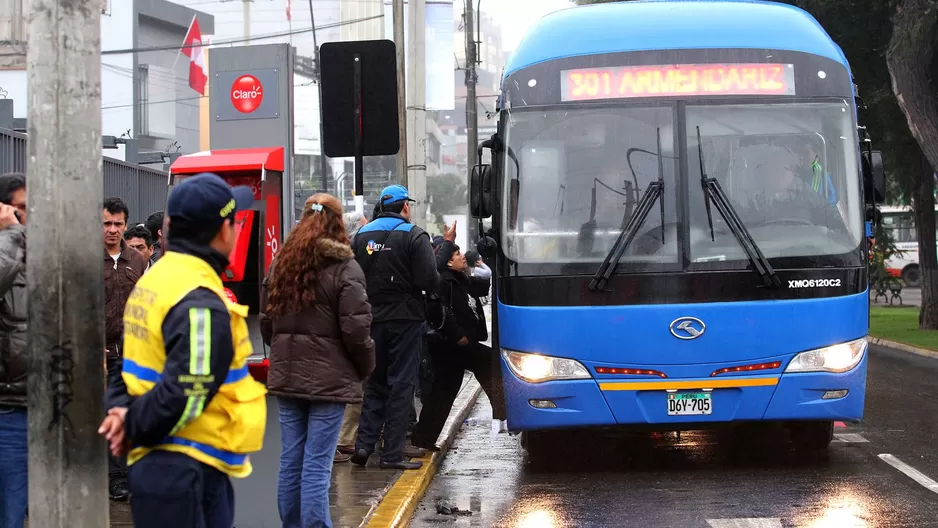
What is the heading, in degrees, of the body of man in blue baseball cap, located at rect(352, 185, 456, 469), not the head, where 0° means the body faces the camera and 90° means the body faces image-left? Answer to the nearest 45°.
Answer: approximately 225°

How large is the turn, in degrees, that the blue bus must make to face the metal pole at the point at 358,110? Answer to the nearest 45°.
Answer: approximately 90° to its right

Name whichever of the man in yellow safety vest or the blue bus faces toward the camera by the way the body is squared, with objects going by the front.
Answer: the blue bus

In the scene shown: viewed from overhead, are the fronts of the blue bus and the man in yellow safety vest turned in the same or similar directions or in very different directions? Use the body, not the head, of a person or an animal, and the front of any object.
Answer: very different directions

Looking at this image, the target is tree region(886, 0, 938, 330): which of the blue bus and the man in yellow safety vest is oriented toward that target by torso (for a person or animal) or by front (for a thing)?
the man in yellow safety vest

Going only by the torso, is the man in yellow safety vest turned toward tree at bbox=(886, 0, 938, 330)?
yes

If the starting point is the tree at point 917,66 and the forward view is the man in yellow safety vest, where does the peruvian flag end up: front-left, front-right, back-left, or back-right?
back-right

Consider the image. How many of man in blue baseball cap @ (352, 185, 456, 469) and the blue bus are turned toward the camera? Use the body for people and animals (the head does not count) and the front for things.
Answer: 1

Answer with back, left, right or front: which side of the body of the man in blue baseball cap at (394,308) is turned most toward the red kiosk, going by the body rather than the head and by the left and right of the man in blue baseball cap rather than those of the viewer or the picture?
left

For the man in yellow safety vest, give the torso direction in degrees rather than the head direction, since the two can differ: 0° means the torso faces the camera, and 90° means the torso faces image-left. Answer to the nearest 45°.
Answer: approximately 225°

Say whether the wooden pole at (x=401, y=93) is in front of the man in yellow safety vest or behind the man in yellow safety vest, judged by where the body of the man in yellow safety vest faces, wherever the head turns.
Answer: in front

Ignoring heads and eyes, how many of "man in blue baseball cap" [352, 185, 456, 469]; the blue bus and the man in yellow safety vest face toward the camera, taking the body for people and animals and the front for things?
1

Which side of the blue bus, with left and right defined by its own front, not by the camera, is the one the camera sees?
front

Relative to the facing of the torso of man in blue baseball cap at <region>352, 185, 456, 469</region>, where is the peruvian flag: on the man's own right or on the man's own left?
on the man's own left

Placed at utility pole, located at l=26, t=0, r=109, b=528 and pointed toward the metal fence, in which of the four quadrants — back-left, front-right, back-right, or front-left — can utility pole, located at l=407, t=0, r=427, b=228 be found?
front-right

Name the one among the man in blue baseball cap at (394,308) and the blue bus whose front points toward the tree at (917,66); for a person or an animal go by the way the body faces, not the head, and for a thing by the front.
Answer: the man in blue baseball cap

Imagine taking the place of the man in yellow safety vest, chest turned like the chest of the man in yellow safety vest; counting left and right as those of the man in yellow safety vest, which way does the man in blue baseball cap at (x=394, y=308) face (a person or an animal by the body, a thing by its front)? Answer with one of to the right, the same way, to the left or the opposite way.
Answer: the same way

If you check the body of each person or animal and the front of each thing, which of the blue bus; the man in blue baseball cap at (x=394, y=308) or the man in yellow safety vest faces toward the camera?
the blue bus

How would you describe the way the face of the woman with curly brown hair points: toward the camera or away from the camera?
away from the camera
